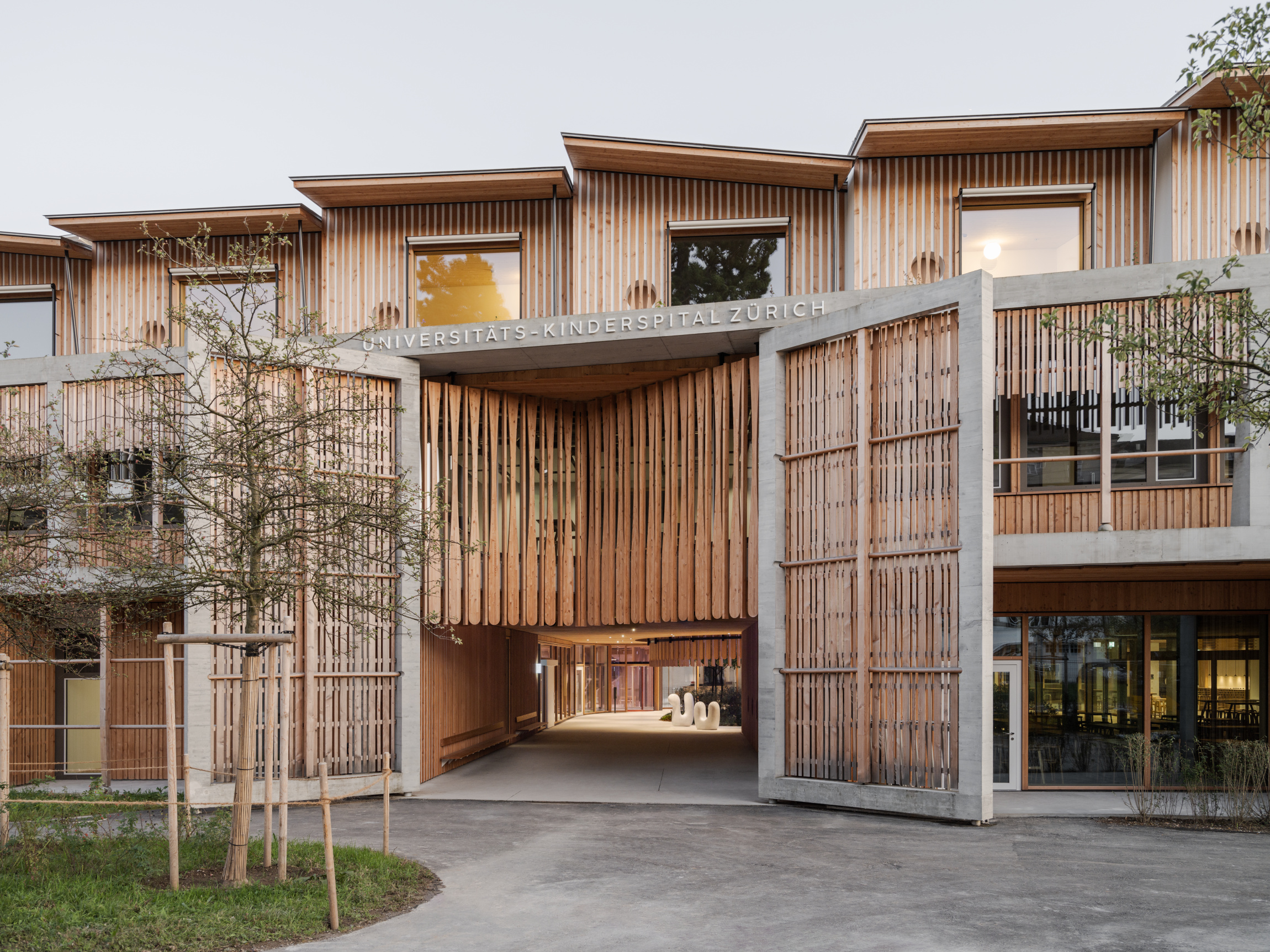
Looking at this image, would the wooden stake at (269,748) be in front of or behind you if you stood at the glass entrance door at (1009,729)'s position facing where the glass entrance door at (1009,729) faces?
in front

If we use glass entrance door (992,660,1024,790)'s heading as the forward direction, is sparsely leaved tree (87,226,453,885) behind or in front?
in front

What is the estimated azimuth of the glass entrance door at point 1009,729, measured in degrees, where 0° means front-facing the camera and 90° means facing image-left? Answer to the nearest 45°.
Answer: approximately 0°

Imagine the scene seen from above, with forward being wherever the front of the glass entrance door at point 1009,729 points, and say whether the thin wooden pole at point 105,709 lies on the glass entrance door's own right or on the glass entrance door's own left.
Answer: on the glass entrance door's own right
